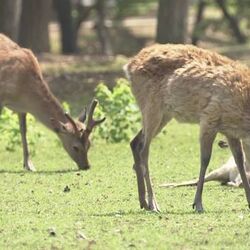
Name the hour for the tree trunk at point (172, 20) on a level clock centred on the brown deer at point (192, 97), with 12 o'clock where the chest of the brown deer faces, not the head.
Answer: The tree trunk is roughly at 9 o'clock from the brown deer.

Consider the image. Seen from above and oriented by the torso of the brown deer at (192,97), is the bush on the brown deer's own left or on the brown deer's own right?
on the brown deer's own left

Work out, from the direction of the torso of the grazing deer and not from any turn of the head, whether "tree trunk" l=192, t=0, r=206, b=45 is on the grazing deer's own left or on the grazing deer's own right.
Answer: on the grazing deer's own left

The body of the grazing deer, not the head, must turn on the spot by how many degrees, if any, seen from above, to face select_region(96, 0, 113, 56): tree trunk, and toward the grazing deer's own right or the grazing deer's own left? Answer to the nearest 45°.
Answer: approximately 90° to the grazing deer's own left

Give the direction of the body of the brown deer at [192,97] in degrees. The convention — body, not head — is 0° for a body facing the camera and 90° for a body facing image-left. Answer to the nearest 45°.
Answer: approximately 270°

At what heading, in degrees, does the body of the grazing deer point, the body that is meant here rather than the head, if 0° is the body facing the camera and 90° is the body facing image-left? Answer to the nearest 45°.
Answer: approximately 270°

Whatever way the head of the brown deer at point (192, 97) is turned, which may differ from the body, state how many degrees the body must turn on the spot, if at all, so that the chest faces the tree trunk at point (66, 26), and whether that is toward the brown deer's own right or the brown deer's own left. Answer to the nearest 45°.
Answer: approximately 90° to the brown deer's own left

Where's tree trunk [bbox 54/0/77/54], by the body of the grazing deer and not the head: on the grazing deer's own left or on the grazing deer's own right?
on the grazing deer's own left
